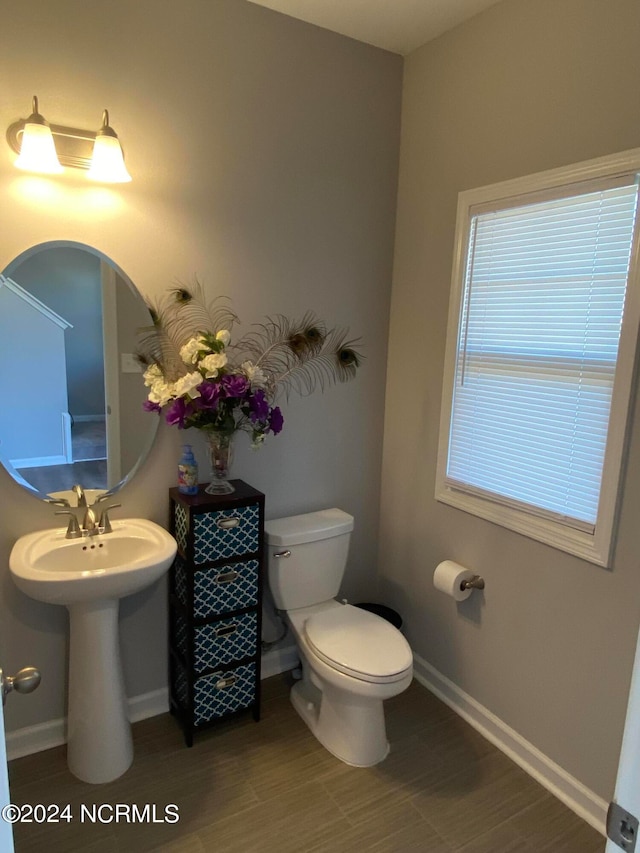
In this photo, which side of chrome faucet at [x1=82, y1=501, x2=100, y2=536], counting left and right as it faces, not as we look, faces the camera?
front

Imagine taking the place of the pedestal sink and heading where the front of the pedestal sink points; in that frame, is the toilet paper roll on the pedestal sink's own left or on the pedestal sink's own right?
on the pedestal sink's own left

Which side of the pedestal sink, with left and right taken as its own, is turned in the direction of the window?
left

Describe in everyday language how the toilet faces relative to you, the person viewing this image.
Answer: facing the viewer and to the right of the viewer

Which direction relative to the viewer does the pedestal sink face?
toward the camera

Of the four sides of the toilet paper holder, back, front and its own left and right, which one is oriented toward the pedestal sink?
front

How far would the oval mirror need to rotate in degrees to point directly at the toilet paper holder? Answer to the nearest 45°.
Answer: approximately 90° to its left

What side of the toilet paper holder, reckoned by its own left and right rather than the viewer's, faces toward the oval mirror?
front

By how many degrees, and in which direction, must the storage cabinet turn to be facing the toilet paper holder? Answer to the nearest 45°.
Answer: approximately 45° to its left

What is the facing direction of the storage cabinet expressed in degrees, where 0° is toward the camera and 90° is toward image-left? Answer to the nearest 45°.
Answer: approximately 315°

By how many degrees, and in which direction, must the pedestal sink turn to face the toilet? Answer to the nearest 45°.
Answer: approximately 90° to its left

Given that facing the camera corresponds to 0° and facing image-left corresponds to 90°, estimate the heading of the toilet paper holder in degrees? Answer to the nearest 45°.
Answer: approximately 45°
